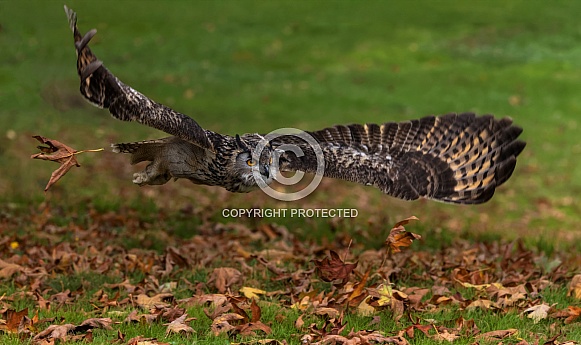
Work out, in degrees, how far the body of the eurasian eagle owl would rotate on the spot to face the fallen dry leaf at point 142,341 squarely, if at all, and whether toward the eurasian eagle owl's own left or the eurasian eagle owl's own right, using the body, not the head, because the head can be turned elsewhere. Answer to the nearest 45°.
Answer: approximately 90° to the eurasian eagle owl's own right

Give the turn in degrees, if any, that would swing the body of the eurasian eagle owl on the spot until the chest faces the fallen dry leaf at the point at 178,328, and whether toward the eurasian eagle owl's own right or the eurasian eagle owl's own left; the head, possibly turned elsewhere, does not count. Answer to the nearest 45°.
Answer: approximately 90° to the eurasian eagle owl's own right

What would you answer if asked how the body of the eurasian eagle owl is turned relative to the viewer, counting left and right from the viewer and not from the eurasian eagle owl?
facing the viewer and to the right of the viewer

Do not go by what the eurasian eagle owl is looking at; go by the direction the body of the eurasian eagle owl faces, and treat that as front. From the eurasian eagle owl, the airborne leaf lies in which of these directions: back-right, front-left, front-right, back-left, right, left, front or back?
right

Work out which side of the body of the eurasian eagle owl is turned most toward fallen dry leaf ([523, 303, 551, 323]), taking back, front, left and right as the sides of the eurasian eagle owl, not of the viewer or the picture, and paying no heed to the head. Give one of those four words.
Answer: front
